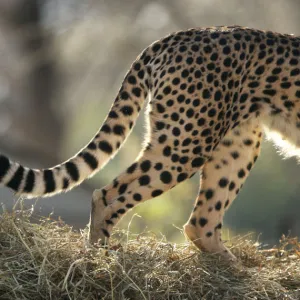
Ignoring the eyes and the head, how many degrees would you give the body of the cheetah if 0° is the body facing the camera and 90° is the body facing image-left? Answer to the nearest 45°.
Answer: approximately 270°

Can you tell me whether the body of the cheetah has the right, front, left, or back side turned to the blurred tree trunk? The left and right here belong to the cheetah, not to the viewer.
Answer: left
